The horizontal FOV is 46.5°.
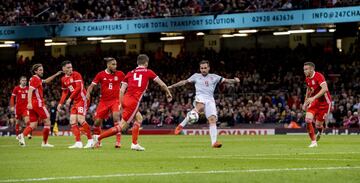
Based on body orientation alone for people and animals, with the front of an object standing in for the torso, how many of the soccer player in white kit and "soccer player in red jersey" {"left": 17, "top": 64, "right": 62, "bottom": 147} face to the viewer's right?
1

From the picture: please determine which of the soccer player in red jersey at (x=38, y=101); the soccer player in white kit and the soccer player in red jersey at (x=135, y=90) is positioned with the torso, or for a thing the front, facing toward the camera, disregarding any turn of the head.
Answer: the soccer player in white kit

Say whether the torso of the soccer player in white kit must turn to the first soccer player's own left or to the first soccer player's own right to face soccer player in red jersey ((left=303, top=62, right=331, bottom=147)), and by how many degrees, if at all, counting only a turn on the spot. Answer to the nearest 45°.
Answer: approximately 90° to the first soccer player's own left

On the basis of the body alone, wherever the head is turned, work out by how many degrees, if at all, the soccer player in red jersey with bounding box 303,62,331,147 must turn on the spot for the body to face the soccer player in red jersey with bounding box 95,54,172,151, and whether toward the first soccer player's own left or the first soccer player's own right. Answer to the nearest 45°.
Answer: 0° — they already face them

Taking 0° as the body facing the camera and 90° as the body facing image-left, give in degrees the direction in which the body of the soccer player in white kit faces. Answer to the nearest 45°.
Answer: approximately 0°

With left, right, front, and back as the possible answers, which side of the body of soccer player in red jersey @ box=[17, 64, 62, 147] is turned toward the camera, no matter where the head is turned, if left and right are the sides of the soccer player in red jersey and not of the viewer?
right

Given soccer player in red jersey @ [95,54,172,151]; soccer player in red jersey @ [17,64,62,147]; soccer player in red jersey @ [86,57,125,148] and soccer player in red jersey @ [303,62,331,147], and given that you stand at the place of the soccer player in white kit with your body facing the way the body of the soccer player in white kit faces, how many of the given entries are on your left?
1

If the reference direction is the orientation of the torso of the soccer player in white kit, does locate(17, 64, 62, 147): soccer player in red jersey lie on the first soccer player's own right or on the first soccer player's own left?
on the first soccer player's own right

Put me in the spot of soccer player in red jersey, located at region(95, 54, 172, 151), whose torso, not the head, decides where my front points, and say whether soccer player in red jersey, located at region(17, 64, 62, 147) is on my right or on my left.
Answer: on my left

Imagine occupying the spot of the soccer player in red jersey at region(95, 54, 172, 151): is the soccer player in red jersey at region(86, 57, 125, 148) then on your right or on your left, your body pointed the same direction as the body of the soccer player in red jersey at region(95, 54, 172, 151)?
on your left
